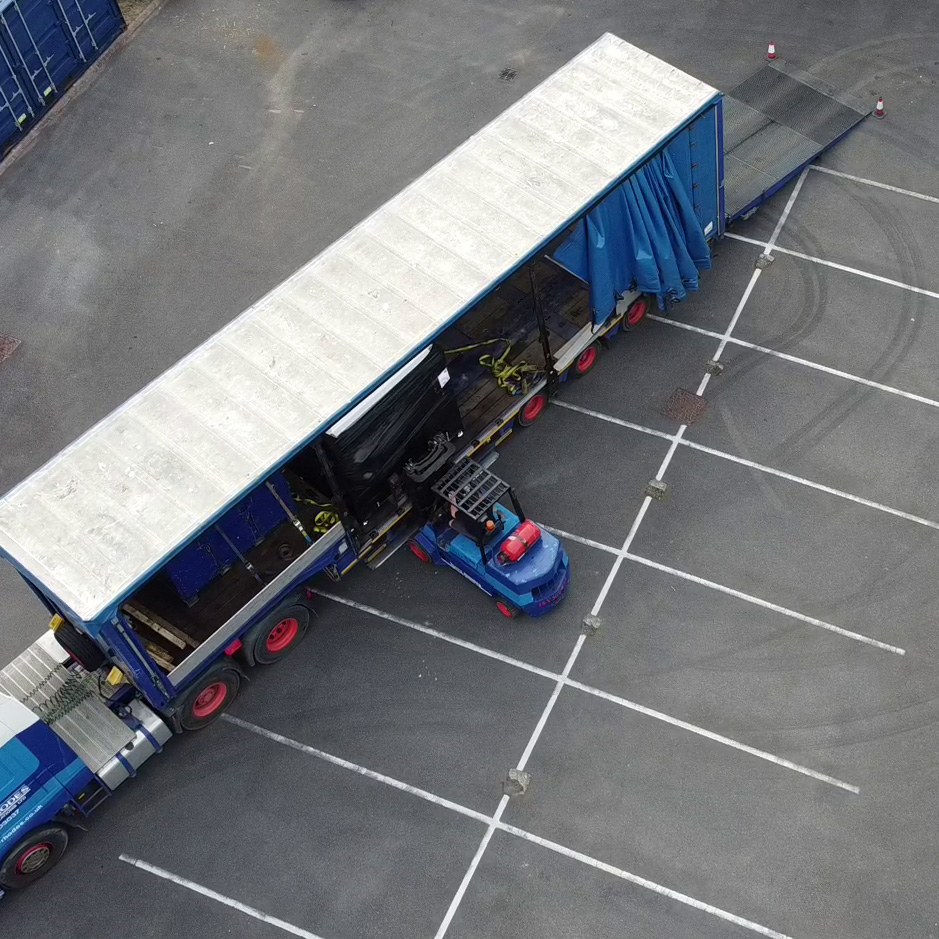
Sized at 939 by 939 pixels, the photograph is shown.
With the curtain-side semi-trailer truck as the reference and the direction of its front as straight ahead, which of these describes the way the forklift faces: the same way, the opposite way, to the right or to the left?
to the right

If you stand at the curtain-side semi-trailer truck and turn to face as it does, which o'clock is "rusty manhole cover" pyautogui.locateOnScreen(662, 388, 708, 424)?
The rusty manhole cover is roughly at 7 o'clock from the curtain-side semi-trailer truck.

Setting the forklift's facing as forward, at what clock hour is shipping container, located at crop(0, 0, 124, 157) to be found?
The shipping container is roughly at 1 o'clock from the forklift.

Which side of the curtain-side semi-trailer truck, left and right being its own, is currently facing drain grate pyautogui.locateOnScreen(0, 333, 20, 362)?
right

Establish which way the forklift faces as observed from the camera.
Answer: facing away from the viewer and to the left of the viewer

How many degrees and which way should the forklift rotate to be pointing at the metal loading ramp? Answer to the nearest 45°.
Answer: approximately 90° to its right

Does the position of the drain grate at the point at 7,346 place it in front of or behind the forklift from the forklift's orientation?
in front

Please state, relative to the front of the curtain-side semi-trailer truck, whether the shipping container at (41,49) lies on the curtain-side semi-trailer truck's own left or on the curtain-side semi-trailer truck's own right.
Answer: on the curtain-side semi-trailer truck's own right
